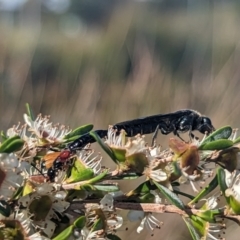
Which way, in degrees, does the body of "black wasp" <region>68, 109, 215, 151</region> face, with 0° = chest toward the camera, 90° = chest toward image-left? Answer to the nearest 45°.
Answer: approximately 270°
